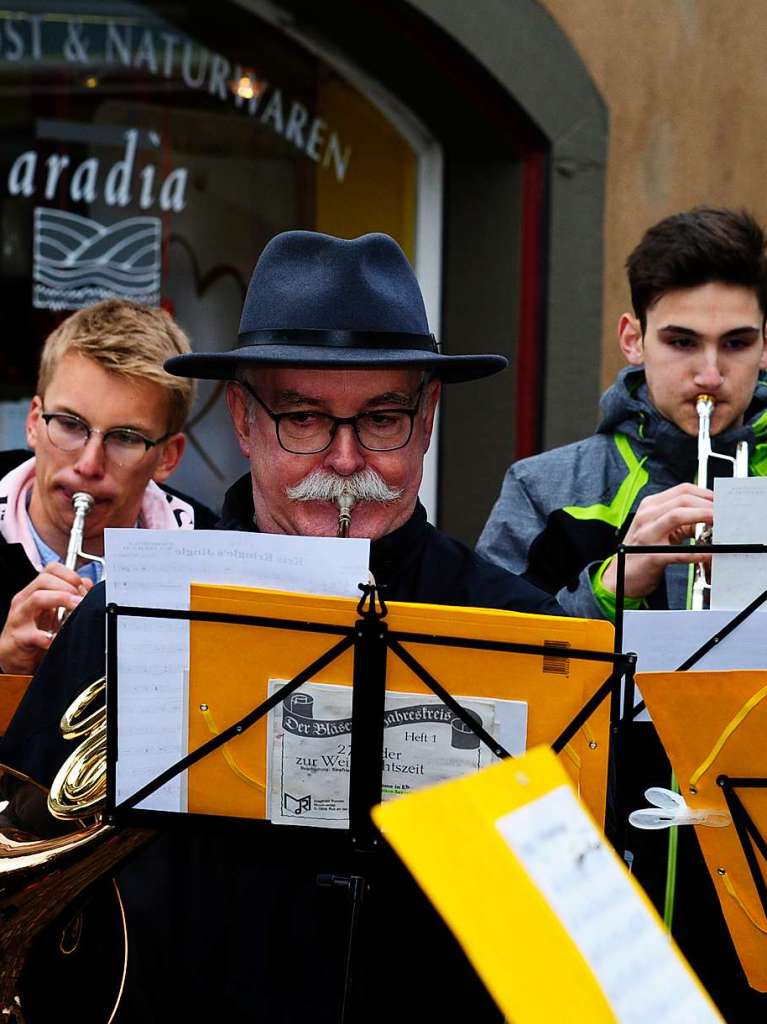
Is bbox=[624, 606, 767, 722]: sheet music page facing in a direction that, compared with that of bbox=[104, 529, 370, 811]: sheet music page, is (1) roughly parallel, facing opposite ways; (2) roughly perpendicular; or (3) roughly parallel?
roughly parallel

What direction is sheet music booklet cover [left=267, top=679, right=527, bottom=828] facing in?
toward the camera

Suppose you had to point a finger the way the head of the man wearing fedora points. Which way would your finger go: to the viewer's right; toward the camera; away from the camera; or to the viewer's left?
toward the camera

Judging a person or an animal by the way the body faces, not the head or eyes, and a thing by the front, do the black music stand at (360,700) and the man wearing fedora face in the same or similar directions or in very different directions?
very different directions

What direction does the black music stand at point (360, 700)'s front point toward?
away from the camera

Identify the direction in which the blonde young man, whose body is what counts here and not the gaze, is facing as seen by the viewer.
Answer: toward the camera

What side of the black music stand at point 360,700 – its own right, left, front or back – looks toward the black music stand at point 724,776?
right

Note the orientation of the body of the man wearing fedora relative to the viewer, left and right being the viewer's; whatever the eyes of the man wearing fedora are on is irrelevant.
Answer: facing the viewer

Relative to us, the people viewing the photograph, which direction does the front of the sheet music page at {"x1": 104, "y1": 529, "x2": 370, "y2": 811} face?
facing away from the viewer

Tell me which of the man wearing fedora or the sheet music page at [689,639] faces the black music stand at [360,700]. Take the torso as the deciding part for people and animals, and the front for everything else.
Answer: the man wearing fedora

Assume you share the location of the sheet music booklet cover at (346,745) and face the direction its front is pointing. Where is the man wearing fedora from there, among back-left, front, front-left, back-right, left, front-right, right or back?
back

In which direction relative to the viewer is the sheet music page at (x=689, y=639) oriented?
away from the camera

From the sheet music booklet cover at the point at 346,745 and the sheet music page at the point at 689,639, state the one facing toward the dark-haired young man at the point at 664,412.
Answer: the sheet music page at the point at 689,639
